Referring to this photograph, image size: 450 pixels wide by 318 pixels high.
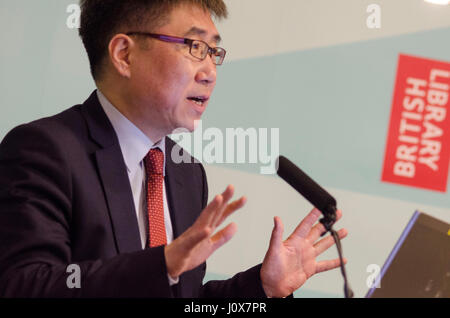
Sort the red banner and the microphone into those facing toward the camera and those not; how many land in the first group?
1

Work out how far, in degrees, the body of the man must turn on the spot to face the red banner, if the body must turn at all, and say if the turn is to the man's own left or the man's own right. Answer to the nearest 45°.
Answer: approximately 90° to the man's own left

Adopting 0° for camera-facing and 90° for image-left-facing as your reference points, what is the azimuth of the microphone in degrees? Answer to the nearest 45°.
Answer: approximately 90°

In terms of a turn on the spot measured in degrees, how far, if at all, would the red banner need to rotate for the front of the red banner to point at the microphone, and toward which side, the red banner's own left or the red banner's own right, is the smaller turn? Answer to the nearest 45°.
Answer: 0° — it already faces it

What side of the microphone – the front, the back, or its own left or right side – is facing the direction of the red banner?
right

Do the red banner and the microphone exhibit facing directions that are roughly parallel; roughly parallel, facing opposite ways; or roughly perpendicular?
roughly perpendicular

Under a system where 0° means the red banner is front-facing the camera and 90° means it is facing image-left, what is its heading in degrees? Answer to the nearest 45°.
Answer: approximately 0°
